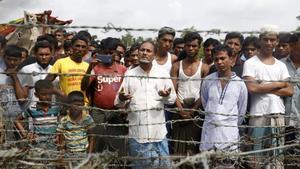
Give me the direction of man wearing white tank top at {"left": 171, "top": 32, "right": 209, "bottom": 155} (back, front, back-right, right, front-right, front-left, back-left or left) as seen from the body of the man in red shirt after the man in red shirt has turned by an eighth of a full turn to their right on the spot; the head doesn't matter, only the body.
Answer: back-left

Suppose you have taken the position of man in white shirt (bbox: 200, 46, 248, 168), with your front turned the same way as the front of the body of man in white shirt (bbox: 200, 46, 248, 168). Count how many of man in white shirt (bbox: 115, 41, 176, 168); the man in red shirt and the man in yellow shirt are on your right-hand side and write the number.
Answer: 3

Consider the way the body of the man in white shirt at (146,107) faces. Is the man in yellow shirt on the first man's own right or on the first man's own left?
on the first man's own right

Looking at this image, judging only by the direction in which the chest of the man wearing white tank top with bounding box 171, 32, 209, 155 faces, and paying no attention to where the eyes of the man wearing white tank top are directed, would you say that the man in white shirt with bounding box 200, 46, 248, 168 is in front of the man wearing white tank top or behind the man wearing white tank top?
in front

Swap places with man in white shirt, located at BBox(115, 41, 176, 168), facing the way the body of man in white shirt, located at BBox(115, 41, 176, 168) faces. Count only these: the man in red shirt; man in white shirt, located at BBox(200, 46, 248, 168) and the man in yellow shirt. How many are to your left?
1

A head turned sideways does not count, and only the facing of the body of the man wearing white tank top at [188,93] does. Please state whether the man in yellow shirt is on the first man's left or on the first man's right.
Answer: on the first man's right

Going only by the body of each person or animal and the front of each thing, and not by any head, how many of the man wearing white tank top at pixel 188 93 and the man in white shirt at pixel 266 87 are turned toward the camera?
2

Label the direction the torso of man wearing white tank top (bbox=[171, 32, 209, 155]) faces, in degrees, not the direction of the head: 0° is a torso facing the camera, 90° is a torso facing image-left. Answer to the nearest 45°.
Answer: approximately 0°

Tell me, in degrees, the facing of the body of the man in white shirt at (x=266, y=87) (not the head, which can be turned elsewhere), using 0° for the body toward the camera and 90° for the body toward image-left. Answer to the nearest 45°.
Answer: approximately 0°
